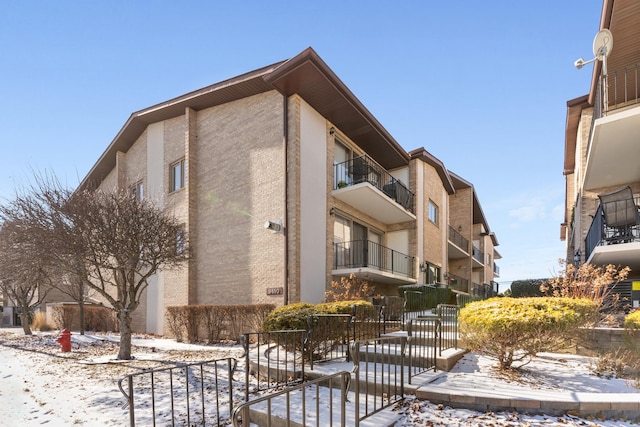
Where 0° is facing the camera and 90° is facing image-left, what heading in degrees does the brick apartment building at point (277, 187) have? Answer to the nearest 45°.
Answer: approximately 315°

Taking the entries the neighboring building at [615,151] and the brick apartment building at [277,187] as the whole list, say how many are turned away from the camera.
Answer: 0

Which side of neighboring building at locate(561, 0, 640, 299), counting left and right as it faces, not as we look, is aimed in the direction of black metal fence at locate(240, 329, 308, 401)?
front

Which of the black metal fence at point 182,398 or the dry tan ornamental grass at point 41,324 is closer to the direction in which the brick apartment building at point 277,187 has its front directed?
the black metal fence

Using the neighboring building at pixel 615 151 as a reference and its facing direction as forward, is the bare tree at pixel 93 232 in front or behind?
in front

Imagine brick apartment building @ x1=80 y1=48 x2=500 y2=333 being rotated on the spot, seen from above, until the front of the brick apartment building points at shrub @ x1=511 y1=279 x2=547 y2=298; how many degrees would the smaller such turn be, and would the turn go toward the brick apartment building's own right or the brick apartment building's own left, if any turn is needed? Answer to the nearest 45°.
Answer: approximately 90° to the brick apartment building's own left
